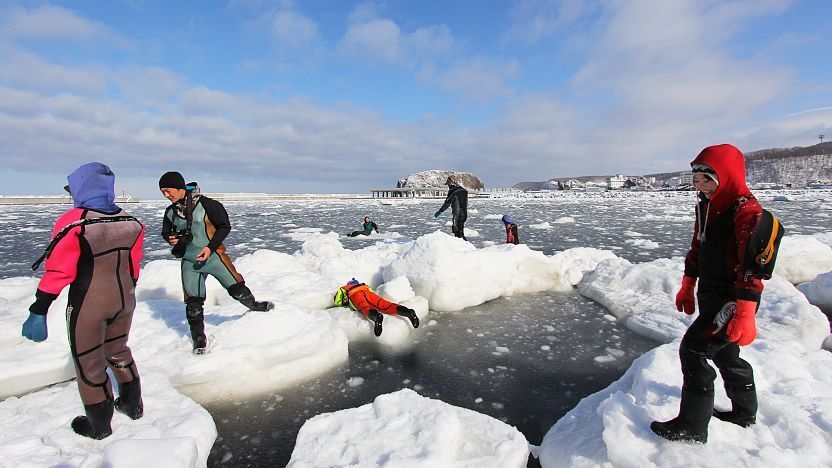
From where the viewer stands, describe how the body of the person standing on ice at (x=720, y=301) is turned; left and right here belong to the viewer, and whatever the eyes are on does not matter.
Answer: facing the viewer and to the left of the viewer

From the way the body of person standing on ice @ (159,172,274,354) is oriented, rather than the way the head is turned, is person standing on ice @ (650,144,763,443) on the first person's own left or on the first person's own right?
on the first person's own left

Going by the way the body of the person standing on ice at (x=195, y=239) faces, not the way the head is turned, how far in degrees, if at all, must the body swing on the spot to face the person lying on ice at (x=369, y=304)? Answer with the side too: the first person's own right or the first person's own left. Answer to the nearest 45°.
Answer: approximately 135° to the first person's own left

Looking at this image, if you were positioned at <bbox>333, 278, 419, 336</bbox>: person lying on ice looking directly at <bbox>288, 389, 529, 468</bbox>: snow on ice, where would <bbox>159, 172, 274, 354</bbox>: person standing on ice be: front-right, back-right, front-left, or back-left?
front-right

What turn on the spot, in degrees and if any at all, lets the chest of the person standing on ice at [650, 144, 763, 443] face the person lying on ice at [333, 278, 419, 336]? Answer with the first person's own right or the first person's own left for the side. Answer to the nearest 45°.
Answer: approximately 45° to the first person's own right

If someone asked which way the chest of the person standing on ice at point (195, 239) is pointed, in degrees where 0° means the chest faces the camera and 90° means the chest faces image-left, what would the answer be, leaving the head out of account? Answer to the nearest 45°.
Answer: approximately 45°

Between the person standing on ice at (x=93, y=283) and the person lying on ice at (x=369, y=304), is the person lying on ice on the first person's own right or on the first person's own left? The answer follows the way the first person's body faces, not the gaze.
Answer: on the first person's own right

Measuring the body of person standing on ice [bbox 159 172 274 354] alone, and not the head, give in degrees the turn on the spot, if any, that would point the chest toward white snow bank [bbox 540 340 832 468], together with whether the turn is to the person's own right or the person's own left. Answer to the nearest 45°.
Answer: approximately 90° to the person's own left

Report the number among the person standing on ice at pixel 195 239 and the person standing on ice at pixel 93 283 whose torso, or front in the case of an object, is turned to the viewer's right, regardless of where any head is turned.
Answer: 0

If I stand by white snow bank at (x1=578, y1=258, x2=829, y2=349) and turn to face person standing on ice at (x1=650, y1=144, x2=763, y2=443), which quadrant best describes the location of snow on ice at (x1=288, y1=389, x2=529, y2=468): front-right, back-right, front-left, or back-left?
front-right

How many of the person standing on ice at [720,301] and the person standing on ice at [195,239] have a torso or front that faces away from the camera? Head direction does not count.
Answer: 0
